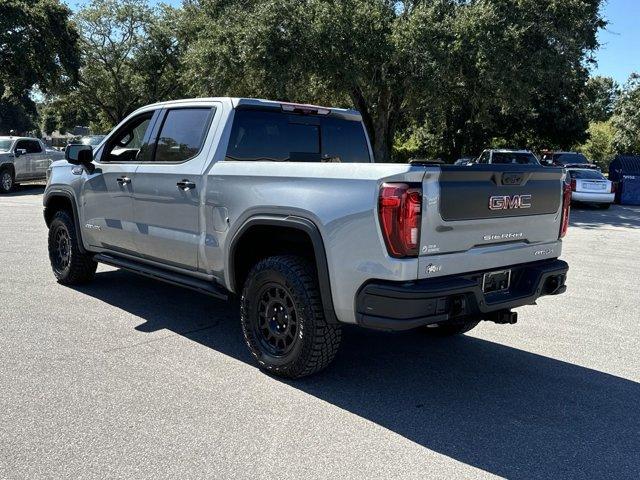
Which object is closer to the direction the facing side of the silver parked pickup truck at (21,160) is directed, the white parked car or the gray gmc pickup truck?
the gray gmc pickup truck

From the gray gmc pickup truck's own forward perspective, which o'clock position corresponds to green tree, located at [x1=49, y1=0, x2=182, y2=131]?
The green tree is roughly at 1 o'clock from the gray gmc pickup truck.

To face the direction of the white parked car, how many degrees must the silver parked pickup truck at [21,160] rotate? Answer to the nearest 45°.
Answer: approximately 90° to its left

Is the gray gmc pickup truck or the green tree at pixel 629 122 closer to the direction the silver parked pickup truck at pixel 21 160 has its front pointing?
the gray gmc pickup truck

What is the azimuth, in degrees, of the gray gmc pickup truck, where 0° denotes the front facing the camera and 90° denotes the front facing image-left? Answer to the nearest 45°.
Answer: approximately 135°
